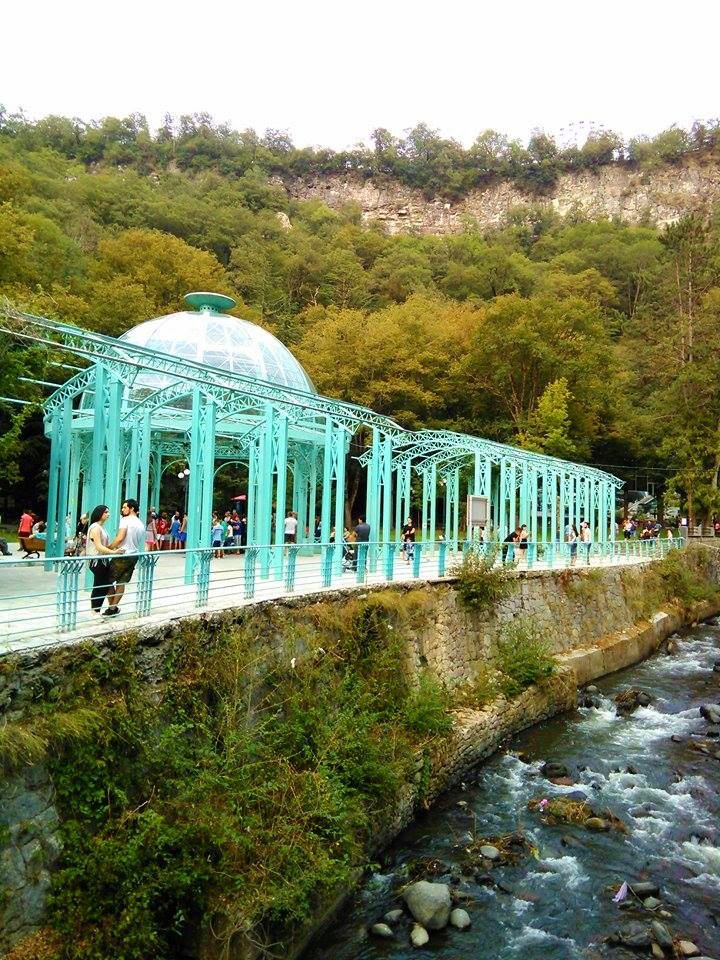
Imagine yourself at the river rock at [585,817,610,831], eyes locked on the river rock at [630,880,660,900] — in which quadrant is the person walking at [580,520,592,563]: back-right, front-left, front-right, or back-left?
back-left

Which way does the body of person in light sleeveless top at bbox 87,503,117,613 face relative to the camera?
to the viewer's right

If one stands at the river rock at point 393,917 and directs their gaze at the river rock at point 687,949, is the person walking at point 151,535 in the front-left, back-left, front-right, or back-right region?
back-left

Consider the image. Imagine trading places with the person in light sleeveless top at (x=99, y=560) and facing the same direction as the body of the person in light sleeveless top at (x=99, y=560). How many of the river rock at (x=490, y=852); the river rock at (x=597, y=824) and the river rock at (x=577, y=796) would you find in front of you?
3
